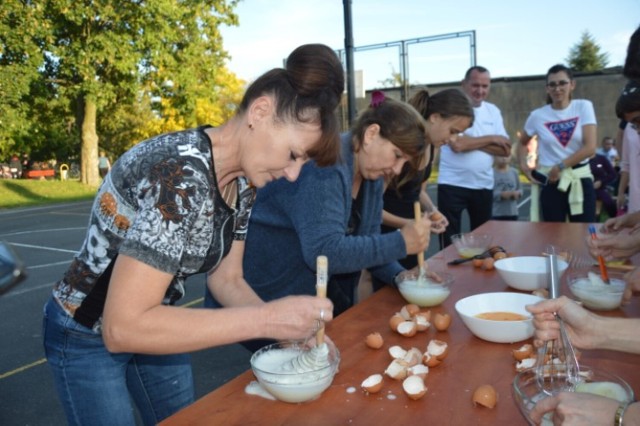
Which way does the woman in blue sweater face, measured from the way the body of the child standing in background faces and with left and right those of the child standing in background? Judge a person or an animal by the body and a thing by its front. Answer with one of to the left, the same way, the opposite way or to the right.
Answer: to the left

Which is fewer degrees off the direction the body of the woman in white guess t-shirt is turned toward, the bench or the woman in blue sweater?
the woman in blue sweater

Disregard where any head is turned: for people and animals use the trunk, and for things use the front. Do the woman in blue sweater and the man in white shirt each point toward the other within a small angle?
no

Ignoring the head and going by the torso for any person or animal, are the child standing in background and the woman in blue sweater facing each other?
no

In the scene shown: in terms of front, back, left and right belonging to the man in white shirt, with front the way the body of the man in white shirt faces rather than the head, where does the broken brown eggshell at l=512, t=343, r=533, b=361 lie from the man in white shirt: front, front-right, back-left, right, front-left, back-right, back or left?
front

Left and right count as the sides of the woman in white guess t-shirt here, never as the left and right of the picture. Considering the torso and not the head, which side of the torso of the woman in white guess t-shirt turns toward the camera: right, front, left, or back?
front

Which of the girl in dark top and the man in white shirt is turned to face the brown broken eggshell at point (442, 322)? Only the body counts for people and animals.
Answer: the man in white shirt

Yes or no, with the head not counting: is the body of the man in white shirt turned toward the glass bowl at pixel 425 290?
yes

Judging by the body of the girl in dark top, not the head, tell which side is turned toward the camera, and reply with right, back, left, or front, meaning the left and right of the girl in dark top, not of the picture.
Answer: right

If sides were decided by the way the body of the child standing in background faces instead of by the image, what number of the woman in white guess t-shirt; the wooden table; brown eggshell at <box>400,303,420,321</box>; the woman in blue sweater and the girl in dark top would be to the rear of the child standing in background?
0

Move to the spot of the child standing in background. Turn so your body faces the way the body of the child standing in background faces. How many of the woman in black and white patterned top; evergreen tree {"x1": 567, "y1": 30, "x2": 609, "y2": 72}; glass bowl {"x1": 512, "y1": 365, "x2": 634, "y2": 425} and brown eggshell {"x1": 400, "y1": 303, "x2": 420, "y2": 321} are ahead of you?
3

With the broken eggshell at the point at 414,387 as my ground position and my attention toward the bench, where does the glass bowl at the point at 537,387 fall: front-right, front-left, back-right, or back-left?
back-right

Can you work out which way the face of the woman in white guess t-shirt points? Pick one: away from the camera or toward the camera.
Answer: toward the camera

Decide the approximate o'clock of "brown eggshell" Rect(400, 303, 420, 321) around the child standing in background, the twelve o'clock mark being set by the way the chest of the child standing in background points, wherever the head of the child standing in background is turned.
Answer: The brown eggshell is roughly at 12 o'clock from the child standing in background.

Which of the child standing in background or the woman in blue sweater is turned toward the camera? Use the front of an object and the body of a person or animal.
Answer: the child standing in background

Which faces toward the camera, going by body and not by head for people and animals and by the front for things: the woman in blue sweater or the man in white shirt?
the man in white shirt

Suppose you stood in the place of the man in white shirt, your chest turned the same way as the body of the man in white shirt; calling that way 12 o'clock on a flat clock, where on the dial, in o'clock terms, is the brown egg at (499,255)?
The brown egg is roughly at 12 o'clock from the man in white shirt.

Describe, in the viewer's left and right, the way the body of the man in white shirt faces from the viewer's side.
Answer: facing the viewer

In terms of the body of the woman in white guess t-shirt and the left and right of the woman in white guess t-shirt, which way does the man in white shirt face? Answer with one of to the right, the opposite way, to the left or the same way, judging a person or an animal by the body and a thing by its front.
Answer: the same way

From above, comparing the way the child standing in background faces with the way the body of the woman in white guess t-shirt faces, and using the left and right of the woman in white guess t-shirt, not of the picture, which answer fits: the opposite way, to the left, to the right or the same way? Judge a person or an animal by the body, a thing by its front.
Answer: the same way
